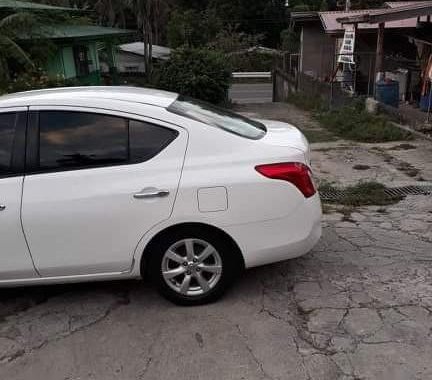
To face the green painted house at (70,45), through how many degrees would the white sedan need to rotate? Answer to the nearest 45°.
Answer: approximately 90° to its right

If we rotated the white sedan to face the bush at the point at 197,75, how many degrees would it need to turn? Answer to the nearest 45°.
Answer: approximately 90° to its right

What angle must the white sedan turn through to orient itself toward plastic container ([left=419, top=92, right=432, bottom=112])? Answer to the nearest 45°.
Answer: approximately 135° to its right

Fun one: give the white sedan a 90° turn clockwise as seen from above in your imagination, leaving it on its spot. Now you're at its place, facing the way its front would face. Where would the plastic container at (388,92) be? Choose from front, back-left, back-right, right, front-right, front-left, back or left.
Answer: front-right

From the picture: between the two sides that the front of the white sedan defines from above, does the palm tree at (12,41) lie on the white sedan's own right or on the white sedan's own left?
on the white sedan's own right

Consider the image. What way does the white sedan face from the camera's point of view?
to the viewer's left
